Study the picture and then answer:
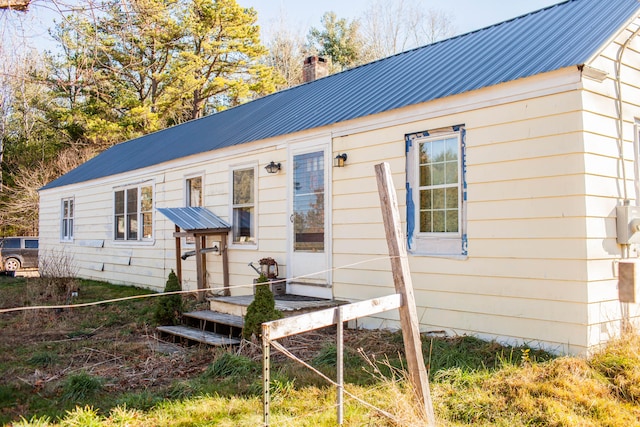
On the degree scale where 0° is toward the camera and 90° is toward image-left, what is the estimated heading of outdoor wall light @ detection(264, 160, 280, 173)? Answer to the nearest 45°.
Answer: approximately 45°

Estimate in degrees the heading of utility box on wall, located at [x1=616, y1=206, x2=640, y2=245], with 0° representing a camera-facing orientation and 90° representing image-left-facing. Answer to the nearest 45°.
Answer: approximately 315°

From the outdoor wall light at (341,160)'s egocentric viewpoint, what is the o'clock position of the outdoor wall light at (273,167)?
the outdoor wall light at (273,167) is roughly at 3 o'clock from the outdoor wall light at (341,160).

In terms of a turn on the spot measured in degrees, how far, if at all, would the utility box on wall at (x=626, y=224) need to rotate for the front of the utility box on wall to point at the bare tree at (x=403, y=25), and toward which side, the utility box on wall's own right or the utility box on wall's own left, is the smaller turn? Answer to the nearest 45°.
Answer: approximately 180°

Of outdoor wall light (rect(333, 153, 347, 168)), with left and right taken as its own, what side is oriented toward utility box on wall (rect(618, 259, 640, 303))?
left

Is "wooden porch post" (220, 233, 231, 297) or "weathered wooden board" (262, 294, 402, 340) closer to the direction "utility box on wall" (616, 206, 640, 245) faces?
the weathered wooden board

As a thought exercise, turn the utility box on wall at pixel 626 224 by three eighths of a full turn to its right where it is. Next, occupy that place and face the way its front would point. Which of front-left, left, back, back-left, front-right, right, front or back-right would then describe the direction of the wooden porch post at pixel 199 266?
front

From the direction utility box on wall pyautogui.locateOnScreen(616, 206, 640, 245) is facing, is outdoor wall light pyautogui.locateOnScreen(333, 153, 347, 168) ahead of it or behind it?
behind

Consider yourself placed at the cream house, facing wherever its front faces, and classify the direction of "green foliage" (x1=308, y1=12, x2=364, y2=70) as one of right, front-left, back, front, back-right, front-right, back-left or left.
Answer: back-right

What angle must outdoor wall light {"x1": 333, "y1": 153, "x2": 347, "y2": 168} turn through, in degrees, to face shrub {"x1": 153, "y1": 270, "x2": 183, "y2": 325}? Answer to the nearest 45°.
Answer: approximately 45° to its right

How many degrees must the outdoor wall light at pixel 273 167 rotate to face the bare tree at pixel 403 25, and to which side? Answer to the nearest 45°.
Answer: approximately 135° to its right

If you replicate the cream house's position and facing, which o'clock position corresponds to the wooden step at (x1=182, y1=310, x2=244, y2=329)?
The wooden step is roughly at 2 o'clock from the cream house.
